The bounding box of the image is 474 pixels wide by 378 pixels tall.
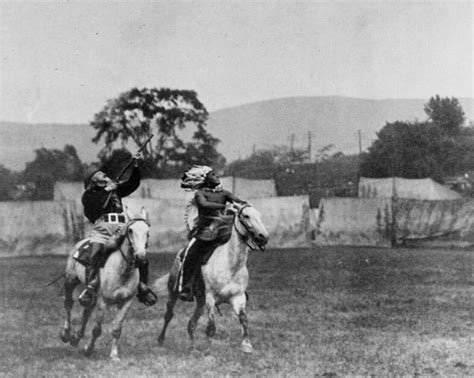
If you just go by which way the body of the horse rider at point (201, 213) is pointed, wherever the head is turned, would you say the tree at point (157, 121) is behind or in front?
behind

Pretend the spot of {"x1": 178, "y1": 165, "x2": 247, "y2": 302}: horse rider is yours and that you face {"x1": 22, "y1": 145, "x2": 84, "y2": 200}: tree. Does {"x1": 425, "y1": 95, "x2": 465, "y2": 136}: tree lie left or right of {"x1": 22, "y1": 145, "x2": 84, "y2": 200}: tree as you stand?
right

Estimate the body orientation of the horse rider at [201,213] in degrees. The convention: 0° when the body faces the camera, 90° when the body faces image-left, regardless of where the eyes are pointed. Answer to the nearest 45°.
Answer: approximately 315°

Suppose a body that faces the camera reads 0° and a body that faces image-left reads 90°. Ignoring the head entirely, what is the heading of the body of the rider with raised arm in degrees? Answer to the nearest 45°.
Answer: approximately 315°

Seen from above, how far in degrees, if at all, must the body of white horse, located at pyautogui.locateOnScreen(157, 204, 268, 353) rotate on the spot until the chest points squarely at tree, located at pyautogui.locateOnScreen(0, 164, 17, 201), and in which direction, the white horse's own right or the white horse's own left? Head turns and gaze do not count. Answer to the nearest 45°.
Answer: approximately 180°
